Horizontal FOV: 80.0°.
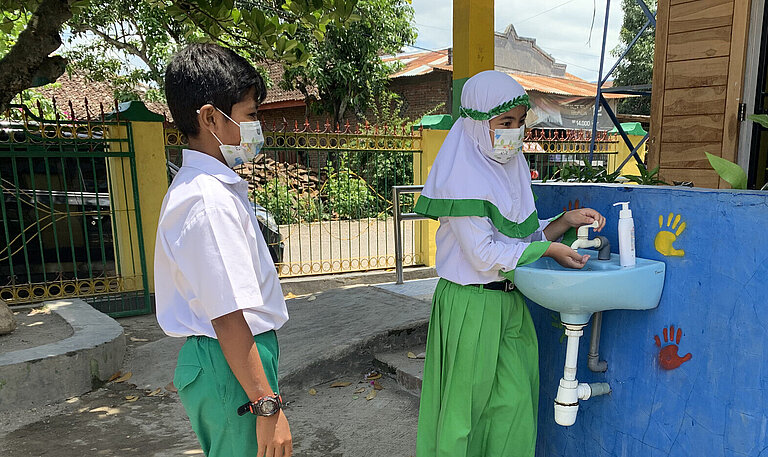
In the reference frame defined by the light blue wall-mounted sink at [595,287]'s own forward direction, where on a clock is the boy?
The boy is roughly at 12 o'clock from the light blue wall-mounted sink.

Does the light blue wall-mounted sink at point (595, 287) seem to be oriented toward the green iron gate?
no

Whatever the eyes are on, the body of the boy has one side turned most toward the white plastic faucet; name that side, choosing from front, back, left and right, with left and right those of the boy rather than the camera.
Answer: front

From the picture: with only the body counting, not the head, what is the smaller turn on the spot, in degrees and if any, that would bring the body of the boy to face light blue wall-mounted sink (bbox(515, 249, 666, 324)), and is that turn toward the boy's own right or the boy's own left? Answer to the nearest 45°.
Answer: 0° — they already face it

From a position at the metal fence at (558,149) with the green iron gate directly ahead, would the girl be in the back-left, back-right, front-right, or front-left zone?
front-left

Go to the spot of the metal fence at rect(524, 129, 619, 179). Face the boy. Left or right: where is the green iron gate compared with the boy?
right

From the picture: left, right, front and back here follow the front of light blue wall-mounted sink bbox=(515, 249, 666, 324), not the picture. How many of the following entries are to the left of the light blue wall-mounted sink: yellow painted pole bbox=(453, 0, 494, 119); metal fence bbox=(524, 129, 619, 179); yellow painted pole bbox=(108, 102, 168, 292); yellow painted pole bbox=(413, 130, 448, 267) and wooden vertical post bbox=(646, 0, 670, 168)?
0

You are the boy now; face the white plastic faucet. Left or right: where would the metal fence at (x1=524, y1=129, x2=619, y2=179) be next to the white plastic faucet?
left

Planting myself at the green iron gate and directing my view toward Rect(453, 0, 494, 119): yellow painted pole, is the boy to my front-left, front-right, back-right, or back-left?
front-right

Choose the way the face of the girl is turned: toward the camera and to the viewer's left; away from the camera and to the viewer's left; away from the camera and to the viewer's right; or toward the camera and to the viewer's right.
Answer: toward the camera and to the viewer's right

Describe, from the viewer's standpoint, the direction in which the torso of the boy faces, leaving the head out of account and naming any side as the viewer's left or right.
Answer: facing to the right of the viewer

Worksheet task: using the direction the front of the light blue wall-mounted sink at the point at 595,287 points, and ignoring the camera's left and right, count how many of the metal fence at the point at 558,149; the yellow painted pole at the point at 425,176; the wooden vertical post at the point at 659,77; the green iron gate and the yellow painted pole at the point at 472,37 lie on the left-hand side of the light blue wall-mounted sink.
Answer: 0

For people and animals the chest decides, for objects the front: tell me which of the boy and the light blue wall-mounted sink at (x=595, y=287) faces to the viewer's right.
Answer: the boy

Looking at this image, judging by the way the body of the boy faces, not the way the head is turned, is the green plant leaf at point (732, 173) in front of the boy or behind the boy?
in front

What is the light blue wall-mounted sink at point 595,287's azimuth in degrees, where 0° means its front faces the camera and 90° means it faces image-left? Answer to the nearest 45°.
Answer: approximately 45°

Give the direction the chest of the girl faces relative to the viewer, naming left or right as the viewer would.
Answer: facing the viewer and to the right of the viewer

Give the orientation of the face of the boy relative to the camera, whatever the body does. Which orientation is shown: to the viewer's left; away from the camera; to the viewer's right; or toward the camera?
to the viewer's right
